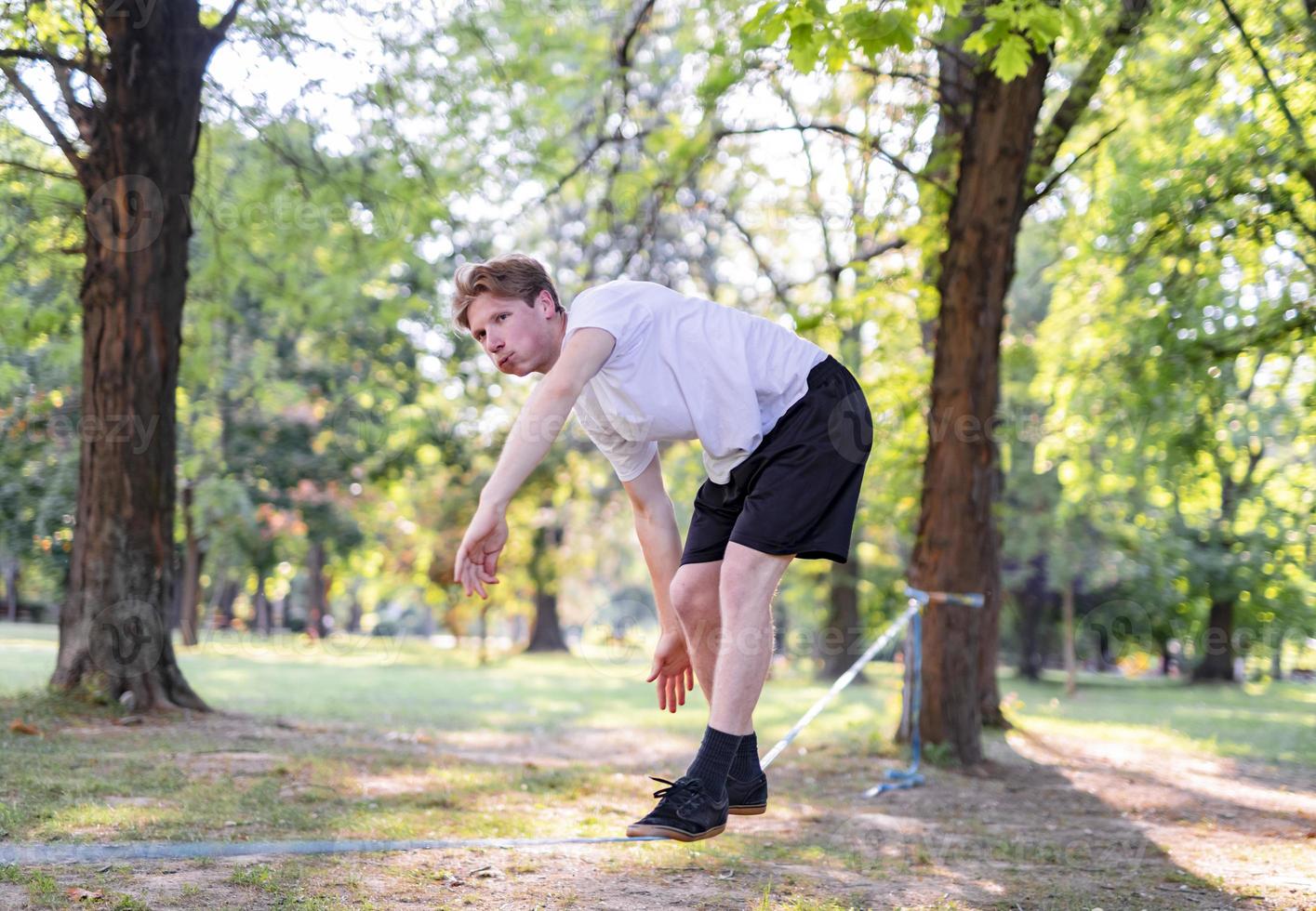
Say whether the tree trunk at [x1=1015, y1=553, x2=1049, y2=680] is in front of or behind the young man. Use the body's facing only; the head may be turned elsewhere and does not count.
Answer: behind

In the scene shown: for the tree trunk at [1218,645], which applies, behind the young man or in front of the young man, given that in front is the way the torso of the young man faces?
behind

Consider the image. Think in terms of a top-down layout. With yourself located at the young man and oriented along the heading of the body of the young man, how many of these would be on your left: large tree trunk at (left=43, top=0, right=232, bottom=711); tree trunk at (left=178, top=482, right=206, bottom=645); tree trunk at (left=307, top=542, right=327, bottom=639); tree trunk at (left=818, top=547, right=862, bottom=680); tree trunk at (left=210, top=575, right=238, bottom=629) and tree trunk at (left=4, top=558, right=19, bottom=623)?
0

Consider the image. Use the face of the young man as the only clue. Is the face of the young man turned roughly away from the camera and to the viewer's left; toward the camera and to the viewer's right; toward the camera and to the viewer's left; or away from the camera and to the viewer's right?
toward the camera and to the viewer's left

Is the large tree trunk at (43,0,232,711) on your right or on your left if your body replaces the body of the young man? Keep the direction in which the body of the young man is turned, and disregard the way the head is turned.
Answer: on your right

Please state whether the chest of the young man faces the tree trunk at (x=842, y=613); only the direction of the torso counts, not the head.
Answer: no

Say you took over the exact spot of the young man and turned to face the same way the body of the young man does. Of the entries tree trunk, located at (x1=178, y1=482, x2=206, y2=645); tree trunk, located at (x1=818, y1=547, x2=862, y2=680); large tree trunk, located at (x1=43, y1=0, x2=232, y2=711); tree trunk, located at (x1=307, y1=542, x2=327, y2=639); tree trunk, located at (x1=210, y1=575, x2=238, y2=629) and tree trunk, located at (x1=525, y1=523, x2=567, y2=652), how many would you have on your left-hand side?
0

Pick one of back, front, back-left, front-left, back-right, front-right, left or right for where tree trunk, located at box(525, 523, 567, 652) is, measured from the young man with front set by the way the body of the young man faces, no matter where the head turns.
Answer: back-right

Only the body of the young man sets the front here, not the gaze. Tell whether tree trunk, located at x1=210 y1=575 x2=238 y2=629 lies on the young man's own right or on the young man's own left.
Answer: on the young man's own right

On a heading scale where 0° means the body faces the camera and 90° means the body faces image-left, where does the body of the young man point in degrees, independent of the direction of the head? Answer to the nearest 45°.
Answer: approximately 45°

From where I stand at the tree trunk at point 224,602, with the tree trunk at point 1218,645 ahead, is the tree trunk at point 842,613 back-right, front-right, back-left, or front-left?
front-right

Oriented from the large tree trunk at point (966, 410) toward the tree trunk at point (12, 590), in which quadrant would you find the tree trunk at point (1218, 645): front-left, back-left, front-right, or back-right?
front-right

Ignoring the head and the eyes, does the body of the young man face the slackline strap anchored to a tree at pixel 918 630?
no

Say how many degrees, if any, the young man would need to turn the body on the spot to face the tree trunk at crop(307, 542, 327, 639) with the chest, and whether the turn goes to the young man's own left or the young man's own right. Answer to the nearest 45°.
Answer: approximately 135° to the young man's own right

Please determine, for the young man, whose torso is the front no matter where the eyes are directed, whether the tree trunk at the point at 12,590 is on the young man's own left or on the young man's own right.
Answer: on the young man's own right

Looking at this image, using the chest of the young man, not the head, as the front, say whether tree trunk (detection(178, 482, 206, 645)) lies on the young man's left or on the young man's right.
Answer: on the young man's right

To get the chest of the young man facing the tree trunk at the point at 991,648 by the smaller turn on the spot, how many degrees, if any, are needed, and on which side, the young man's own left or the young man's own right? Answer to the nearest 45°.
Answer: approximately 135° to the young man's own right
